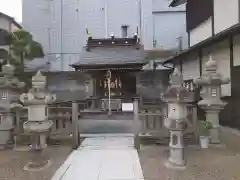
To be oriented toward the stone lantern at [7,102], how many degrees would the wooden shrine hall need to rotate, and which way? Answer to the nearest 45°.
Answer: approximately 45° to its right

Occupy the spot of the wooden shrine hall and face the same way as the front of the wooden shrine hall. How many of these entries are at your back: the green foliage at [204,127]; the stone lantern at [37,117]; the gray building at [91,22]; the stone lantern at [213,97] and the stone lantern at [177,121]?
1

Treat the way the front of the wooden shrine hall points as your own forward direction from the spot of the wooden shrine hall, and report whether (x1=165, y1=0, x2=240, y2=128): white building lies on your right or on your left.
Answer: on your left

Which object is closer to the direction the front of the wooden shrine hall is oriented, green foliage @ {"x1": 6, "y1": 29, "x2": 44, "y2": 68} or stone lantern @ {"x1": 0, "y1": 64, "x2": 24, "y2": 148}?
the stone lantern

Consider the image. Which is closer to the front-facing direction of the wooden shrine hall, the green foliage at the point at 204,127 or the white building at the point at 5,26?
the green foliage

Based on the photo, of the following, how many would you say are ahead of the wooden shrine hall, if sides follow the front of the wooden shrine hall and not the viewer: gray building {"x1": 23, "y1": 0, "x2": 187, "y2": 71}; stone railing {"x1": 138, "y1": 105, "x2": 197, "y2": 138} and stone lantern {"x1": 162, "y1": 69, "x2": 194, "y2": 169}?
2

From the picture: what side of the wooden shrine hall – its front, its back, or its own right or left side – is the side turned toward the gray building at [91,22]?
back

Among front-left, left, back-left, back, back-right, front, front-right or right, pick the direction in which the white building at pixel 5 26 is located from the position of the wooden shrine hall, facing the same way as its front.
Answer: back-right

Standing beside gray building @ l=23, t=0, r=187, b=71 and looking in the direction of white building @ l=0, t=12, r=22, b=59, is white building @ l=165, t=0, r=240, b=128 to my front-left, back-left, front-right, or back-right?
back-left

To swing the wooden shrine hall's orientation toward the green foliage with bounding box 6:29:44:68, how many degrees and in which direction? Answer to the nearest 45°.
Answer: approximately 135° to its right

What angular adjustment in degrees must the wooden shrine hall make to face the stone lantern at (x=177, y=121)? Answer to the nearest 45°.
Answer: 0° — it already faces it

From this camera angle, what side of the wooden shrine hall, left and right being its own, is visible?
front

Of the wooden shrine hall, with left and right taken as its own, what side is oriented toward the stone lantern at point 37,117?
front

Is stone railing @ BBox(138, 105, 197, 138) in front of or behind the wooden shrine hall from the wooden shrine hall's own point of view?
in front
